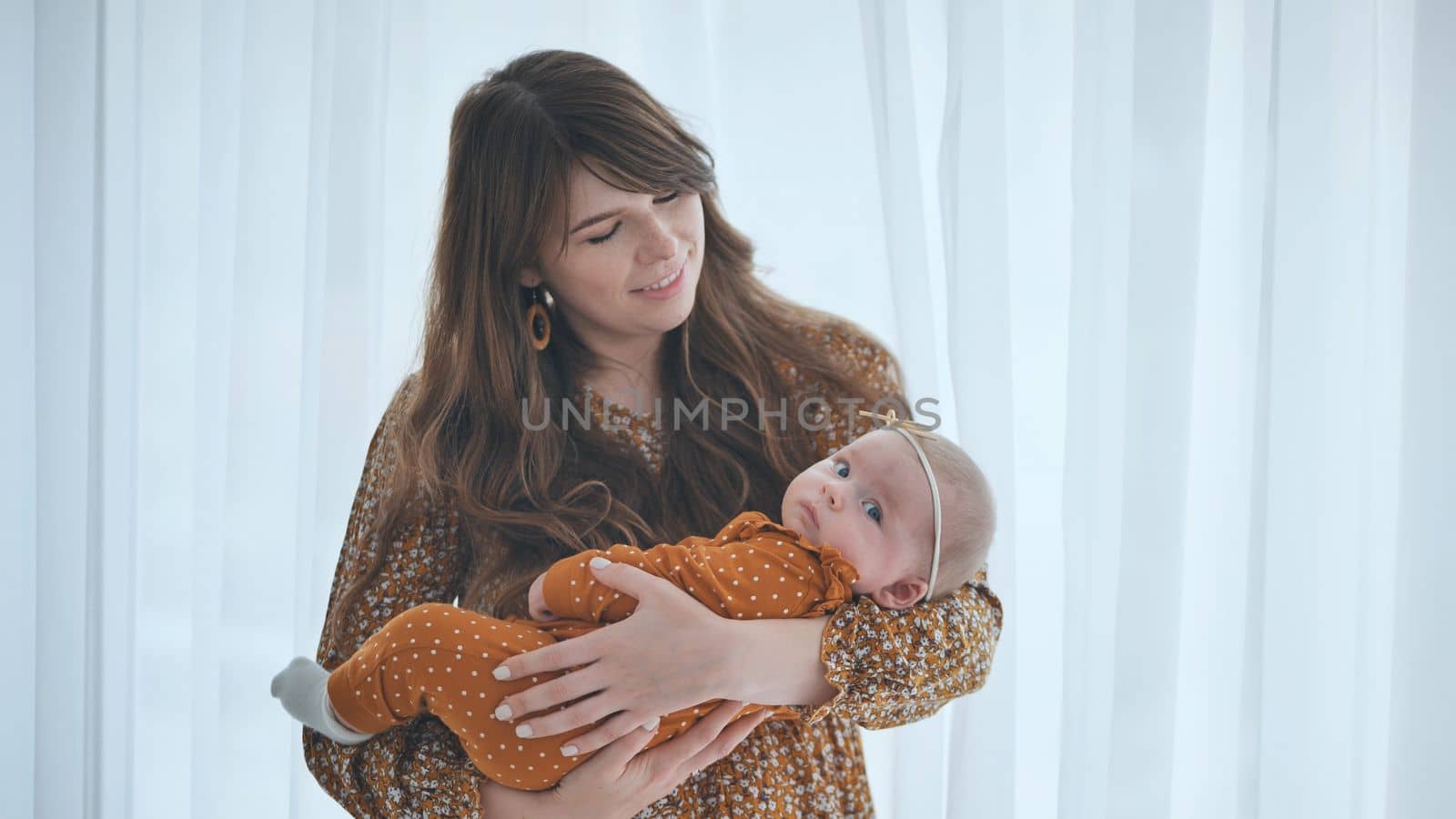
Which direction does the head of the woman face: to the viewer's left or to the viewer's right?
to the viewer's right

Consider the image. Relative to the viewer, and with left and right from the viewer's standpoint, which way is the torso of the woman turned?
facing the viewer
